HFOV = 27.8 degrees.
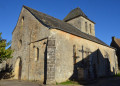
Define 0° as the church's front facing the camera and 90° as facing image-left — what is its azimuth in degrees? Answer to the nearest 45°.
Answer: approximately 45°
